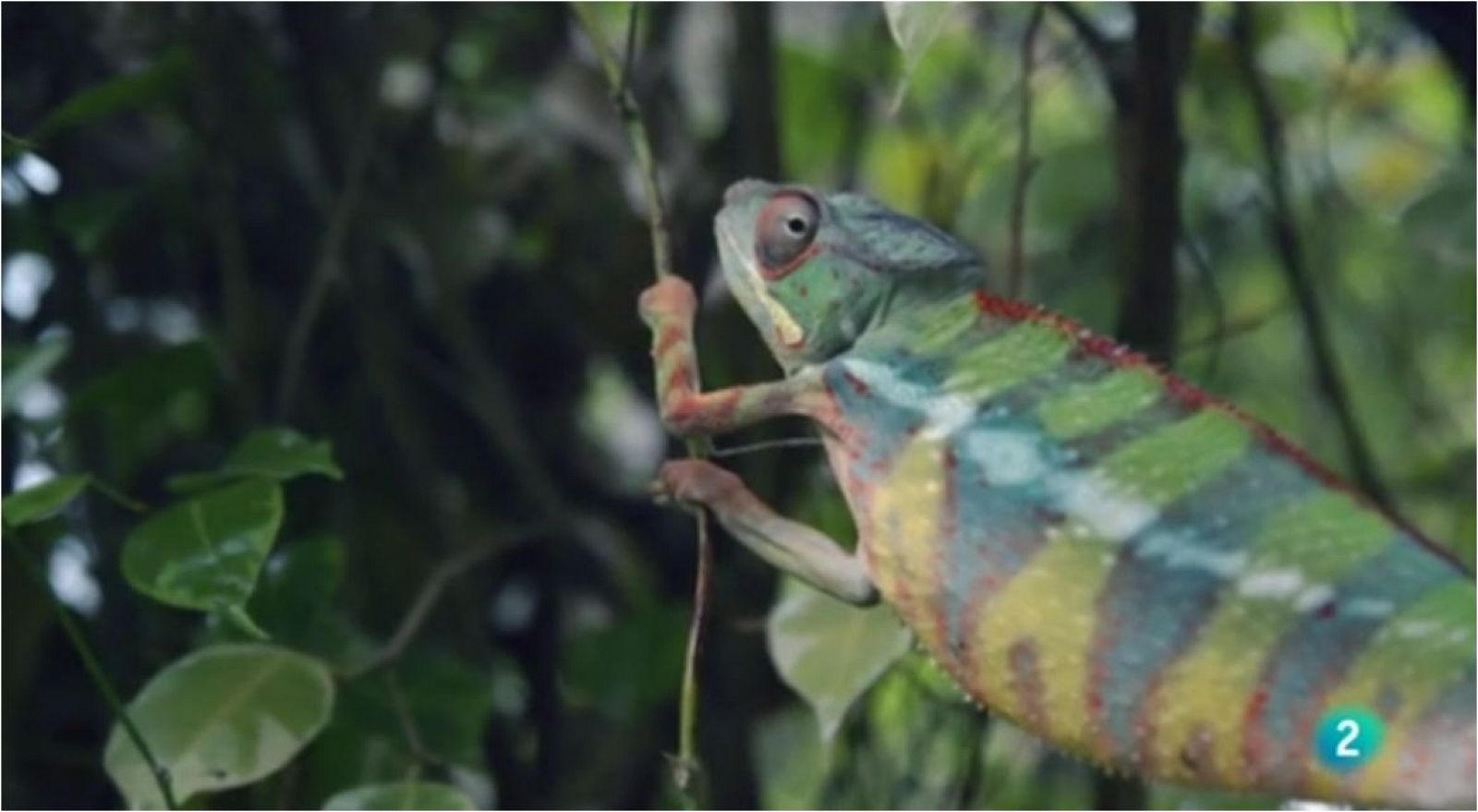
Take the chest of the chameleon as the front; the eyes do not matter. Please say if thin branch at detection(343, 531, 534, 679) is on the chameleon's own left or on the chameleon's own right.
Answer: on the chameleon's own right

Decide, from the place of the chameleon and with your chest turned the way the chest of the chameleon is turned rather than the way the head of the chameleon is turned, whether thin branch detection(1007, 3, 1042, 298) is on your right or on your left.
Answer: on your right

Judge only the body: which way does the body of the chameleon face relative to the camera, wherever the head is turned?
to the viewer's left
